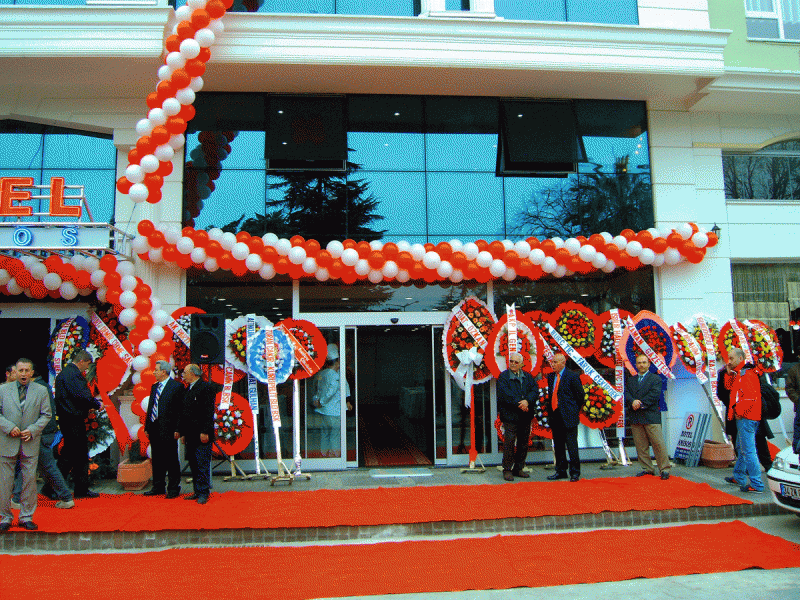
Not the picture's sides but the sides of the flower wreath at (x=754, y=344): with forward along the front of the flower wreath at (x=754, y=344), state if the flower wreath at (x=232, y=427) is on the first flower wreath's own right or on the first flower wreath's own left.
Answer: on the first flower wreath's own right

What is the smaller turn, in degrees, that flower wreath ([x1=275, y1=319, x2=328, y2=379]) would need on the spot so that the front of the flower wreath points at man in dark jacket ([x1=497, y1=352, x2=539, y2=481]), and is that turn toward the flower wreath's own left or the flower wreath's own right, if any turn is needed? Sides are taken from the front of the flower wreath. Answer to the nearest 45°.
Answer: approximately 90° to the flower wreath's own left

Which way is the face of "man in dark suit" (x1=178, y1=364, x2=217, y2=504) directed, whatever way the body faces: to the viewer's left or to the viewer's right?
to the viewer's left

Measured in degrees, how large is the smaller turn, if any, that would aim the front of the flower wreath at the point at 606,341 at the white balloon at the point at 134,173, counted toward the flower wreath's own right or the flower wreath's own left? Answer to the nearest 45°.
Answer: approximately 45° to the flower wreath's own right

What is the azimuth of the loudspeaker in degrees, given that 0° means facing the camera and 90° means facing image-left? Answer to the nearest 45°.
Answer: approximately 0°

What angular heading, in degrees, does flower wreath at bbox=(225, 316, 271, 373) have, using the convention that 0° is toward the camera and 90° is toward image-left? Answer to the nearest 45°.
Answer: approximately 0°

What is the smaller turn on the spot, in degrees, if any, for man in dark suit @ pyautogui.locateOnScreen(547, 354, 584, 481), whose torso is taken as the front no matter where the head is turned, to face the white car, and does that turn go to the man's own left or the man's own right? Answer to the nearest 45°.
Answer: approximately 90° to the man's own left

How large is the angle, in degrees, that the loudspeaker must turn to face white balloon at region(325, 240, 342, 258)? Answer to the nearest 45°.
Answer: approximately 90° to its left

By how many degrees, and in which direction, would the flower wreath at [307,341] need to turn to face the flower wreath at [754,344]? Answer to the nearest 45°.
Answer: approximately 90° to its left

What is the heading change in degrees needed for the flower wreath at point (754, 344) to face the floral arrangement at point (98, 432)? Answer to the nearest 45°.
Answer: approximately 45° to its right
